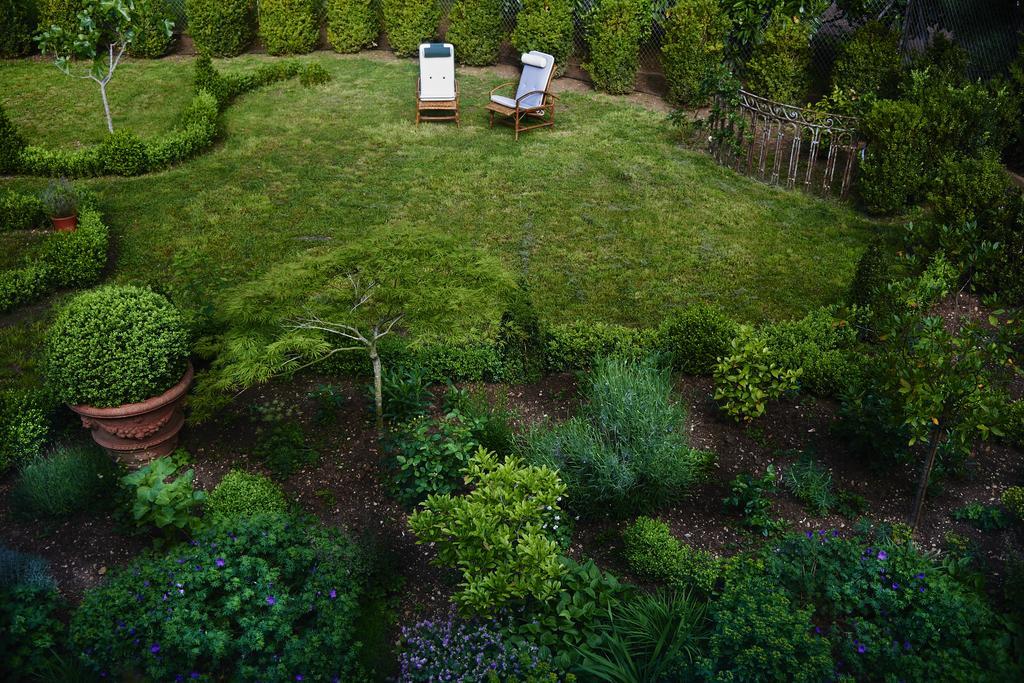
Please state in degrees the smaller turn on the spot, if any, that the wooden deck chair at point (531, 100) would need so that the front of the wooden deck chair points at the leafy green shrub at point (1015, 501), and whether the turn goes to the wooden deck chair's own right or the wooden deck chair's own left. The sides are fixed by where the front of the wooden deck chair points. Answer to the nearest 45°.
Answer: approximately 45° to the wooden deck chair's own left

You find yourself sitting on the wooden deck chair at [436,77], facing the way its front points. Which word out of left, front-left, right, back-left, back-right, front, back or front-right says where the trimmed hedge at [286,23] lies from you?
back-right

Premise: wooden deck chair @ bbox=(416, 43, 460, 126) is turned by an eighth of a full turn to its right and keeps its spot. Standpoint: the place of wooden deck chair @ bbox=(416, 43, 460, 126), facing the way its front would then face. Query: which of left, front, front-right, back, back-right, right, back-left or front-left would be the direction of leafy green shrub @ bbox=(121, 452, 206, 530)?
front-left

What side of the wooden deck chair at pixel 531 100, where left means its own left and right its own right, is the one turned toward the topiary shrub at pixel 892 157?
left

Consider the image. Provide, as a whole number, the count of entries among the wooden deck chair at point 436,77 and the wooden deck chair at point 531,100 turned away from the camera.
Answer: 0

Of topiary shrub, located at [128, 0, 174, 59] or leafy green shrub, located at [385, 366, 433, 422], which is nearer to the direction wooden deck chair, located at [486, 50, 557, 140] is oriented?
the leafy green shrub

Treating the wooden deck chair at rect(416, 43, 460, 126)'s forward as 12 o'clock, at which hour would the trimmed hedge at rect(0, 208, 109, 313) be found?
The trimmed hedge is roughly at 1 o'clock from the wooden deck chair.

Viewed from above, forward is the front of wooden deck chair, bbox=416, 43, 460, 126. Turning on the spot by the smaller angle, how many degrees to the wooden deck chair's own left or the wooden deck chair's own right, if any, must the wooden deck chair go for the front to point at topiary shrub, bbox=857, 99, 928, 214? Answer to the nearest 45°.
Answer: approximately 45° to the wooden deck chair's own left

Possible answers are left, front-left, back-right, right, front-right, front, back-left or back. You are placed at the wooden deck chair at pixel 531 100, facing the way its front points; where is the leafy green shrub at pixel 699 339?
front-left

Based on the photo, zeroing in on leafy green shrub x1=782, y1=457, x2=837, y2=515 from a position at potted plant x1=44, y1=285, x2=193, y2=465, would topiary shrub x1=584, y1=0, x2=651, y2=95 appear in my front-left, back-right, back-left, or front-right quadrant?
front-left

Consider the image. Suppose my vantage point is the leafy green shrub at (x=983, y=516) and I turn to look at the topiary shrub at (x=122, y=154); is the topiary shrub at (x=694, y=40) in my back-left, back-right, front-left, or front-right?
front-right

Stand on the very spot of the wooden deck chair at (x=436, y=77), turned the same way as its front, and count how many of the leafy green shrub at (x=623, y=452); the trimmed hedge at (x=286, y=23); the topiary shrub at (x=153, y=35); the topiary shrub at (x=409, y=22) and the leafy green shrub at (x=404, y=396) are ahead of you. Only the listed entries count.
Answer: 2

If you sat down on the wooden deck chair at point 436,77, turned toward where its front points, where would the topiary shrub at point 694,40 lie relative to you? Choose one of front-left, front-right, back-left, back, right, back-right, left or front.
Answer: left

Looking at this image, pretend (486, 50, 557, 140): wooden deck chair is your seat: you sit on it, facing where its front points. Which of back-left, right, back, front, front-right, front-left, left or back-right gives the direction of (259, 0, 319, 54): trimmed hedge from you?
right

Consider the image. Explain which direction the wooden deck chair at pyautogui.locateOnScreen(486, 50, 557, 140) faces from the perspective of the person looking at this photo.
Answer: facing the viewer and to the left of the viewer

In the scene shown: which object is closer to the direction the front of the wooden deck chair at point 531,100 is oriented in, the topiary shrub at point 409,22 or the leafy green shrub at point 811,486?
the leafy green shrub

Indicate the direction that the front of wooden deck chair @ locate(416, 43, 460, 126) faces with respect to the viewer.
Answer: facing the viewer

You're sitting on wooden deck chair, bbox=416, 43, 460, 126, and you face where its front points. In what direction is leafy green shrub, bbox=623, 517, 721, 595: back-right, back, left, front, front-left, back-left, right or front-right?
front

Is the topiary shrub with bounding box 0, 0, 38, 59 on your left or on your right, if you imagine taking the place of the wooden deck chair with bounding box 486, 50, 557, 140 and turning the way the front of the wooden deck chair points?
on your right

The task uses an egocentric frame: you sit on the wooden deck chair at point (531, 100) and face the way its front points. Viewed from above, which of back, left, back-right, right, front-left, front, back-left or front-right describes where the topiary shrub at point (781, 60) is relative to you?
back-left

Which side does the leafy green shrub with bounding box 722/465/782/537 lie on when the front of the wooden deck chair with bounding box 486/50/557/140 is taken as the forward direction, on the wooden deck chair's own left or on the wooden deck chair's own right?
on the wooden deck chair's own left

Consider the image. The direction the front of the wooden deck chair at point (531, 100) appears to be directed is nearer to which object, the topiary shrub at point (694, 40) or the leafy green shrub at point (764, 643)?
the leafy green shrub
